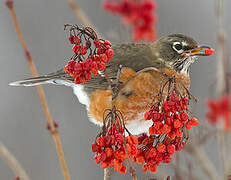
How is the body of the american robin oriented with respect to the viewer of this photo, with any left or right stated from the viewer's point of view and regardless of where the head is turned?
facing to the right of the viewer

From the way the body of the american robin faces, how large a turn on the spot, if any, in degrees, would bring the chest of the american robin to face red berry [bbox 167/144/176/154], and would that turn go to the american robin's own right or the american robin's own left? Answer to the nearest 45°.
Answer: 0° — it already faces it

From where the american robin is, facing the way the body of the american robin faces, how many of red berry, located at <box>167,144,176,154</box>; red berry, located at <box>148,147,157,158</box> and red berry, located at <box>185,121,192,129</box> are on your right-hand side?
3

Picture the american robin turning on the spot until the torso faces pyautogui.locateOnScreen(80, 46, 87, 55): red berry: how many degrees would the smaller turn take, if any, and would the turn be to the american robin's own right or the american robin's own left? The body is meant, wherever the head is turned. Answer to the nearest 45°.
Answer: approximately 90° to the american robin's own right

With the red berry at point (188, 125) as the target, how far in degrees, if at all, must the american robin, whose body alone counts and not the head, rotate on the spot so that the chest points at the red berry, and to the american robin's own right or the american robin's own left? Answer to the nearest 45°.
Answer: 0° — it already faces it

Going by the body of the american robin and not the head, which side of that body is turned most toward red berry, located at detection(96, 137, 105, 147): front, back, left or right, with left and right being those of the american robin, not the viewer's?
right

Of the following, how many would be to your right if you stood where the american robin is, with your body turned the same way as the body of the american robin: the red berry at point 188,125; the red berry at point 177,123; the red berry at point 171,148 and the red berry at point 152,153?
4
